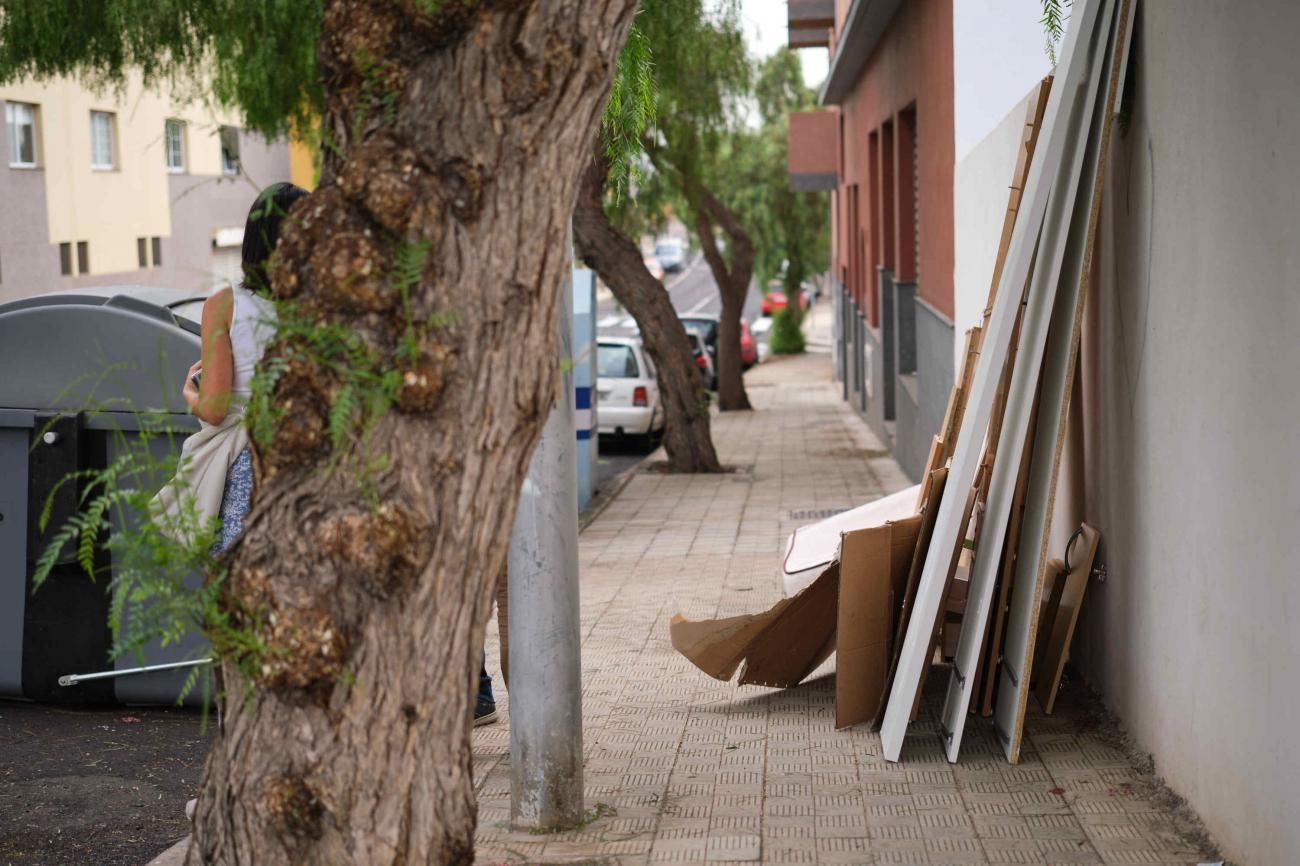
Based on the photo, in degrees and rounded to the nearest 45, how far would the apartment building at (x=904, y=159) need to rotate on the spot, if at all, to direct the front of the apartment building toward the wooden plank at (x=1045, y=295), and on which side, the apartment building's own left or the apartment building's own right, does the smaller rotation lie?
approximately 90° to the apartment building's own left

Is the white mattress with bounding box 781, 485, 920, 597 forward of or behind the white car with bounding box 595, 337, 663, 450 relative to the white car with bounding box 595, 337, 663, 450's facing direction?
behind

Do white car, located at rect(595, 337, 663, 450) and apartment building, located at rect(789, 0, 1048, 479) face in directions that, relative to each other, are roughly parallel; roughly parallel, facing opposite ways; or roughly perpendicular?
roughly perpendicular

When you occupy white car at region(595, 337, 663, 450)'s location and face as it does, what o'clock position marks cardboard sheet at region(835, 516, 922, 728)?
The cardboard sheet is roughly at 6 o'clock from the white car.

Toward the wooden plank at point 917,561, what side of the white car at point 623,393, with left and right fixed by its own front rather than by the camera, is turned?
back

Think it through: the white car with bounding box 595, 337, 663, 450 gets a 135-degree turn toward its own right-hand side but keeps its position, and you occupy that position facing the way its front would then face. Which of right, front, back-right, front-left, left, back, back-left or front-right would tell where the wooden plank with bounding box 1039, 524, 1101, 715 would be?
front-right

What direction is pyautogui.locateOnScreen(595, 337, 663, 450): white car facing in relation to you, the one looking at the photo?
facing away from the viewer

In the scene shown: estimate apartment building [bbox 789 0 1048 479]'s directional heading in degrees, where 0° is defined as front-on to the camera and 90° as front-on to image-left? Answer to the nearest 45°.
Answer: approximately 90°

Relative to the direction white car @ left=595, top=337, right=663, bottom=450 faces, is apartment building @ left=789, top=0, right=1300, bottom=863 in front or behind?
behind

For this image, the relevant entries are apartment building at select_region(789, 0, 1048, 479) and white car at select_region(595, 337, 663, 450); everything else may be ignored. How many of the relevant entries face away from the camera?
1
